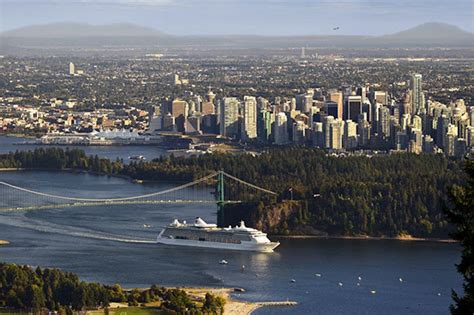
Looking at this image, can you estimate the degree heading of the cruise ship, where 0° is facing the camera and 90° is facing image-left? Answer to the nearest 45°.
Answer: approximately 315°

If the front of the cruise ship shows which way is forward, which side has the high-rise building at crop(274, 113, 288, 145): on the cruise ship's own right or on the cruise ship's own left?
on the cruise ship's own left

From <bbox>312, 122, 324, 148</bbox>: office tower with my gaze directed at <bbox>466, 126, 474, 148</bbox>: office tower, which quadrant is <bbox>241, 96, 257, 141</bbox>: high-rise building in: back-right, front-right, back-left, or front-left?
back-left

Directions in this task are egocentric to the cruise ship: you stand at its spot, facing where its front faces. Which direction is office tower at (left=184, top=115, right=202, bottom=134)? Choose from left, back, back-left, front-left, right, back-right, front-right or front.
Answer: back-left

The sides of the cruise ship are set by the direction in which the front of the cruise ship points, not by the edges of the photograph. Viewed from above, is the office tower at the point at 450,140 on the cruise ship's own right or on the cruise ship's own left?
on the cruise ship's own left

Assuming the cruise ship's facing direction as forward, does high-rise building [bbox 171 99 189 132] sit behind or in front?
behind

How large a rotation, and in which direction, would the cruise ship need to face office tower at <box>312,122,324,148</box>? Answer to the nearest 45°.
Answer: approximately 135° to its left

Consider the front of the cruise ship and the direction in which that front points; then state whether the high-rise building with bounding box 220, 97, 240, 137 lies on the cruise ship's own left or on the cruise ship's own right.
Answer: on the cruise ship's own left

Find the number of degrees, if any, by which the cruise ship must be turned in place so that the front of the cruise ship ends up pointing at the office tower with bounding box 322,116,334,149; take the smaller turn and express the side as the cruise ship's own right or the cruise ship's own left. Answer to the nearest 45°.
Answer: approximately 135° to the cruise ship's own left

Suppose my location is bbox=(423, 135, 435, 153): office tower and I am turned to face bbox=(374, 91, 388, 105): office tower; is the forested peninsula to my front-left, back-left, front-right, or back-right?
back-left

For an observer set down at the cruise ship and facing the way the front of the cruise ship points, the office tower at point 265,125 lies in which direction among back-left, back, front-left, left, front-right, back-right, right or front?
back-left

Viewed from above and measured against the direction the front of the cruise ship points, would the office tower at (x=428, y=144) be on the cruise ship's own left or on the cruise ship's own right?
on the cruise ship's own left
